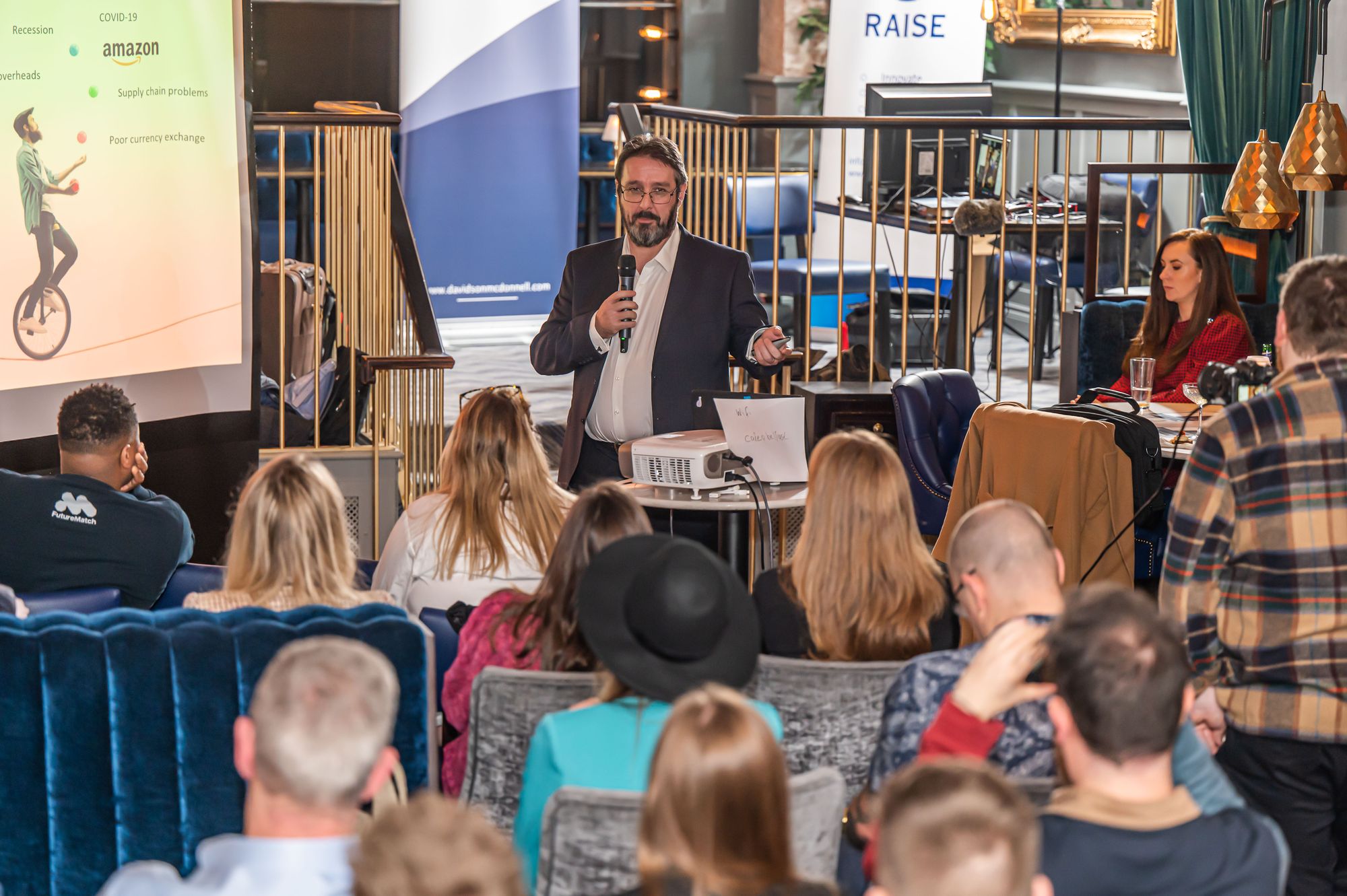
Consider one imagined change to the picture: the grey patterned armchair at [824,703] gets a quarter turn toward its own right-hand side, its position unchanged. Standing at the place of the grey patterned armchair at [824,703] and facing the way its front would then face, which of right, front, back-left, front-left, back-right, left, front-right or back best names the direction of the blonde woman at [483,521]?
back-left

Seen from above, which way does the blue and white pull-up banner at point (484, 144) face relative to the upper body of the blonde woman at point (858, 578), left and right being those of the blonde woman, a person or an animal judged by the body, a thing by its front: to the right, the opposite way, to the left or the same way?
the opposite way

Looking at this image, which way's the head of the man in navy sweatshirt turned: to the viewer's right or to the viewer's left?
to the viewer's right

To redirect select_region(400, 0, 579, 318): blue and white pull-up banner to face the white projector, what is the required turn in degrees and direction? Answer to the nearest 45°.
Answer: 0° — it already faces it

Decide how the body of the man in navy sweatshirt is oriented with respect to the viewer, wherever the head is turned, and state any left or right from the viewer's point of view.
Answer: facing away from the viewer and to the right of the viewer

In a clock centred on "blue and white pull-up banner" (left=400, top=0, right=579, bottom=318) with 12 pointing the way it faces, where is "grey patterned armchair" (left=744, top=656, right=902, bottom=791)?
The grey patterned armchair is roughly at 12 o'clock from the blue and white pull-up banner.

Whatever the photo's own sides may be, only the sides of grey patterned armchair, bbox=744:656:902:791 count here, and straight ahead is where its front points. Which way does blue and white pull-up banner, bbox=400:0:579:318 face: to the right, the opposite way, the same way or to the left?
the opposite way

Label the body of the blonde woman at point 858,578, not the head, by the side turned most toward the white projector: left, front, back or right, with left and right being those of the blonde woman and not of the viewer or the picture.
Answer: front

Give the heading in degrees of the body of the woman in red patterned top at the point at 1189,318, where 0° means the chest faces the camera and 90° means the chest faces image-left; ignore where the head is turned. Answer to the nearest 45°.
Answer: approximately 45°

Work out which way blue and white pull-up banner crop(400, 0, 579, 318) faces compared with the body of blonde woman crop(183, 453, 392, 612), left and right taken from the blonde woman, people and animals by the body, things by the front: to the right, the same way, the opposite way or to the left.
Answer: the opposite way

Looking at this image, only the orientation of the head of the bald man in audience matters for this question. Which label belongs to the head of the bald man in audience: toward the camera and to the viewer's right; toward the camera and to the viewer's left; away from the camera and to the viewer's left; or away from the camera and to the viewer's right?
away from the camera and to the viewer's left

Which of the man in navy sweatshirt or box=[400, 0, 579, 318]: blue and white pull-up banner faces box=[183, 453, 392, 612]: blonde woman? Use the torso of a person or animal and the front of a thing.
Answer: the blue and white pull-up banner

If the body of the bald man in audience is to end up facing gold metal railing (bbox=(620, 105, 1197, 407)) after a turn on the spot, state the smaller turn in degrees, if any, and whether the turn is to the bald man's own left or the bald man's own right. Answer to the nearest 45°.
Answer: approximately 45° to the bald man's own right

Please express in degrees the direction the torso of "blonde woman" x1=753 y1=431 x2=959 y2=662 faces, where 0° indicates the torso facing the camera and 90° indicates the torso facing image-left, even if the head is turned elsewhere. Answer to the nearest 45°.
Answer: approximately 180°

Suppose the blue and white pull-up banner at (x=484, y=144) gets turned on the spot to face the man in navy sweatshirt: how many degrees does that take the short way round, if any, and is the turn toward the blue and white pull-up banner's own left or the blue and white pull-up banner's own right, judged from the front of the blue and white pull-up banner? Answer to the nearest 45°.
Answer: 0° — it already faces them
